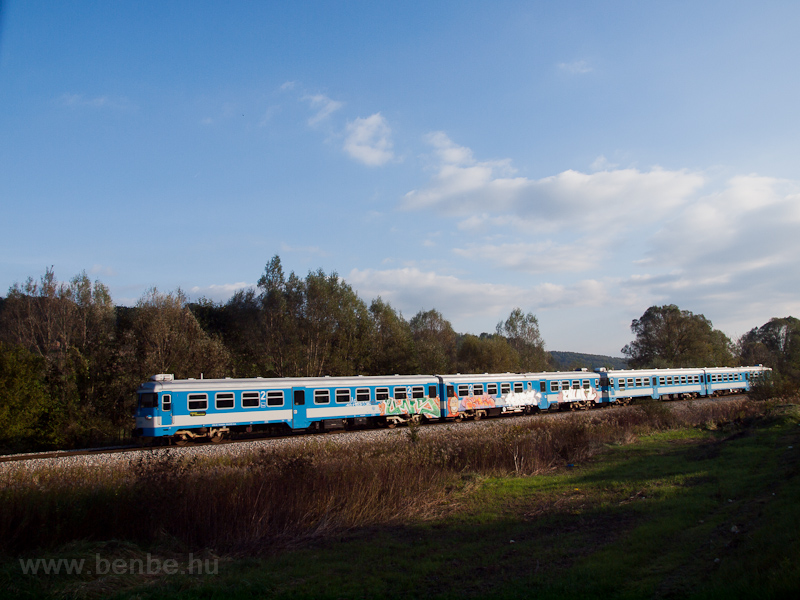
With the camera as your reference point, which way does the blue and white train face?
facing the viewer and to the left of the viewer

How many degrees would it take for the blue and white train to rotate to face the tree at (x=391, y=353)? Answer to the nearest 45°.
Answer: approximately 135° to its right

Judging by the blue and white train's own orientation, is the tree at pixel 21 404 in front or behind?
in front

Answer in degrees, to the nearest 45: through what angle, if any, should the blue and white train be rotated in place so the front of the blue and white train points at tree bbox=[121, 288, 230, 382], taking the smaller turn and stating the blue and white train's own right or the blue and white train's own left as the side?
approximately 90° to the blue and white train's own right
